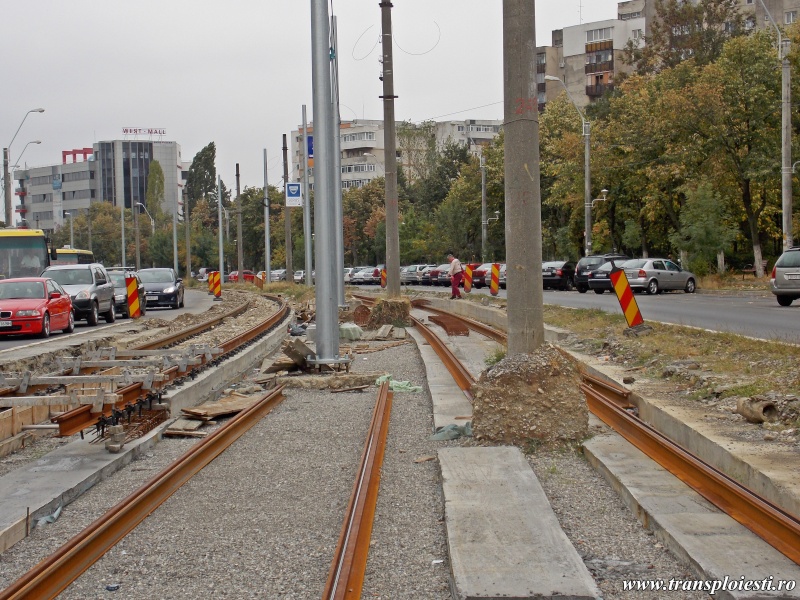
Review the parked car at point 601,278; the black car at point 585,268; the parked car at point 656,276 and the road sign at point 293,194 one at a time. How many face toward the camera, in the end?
1

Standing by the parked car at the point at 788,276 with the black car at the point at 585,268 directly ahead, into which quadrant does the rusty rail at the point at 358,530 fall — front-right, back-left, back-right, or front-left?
back-left

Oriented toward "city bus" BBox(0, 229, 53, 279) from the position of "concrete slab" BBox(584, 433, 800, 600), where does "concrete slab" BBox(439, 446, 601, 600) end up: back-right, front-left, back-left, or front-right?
front-left

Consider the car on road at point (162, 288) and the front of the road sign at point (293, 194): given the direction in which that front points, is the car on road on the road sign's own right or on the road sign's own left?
on the road sign's own right

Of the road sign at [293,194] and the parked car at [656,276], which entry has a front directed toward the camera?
the road sign

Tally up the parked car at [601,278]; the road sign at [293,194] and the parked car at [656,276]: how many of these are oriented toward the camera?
1

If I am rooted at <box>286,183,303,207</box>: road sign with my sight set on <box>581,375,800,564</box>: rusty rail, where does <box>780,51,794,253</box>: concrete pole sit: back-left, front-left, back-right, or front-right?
front-left

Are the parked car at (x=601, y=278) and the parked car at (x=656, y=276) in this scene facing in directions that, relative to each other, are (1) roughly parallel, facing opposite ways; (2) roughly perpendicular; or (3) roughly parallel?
roughly parallel

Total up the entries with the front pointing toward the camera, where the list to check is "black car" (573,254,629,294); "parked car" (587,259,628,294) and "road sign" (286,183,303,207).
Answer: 1

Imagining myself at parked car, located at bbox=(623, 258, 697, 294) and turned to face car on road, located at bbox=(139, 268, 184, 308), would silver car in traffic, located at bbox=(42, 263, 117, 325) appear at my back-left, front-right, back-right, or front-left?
front-left

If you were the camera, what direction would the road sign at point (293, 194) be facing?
facing the viewer
